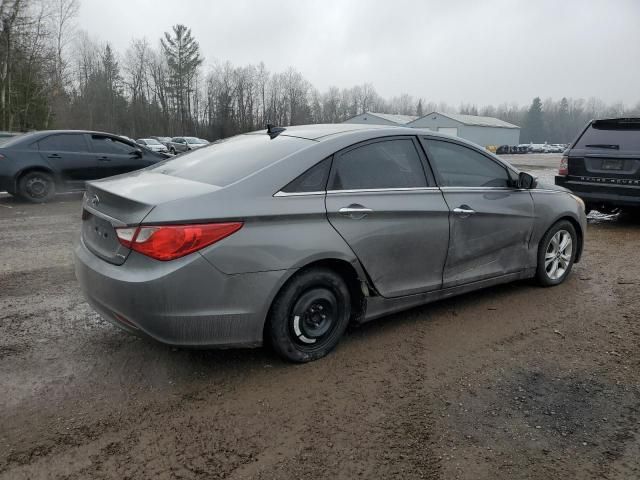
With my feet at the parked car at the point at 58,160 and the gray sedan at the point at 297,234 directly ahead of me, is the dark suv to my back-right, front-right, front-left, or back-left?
front-left

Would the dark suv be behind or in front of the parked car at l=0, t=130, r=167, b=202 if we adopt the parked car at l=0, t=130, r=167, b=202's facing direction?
in front

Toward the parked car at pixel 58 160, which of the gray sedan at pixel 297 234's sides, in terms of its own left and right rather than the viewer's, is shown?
left

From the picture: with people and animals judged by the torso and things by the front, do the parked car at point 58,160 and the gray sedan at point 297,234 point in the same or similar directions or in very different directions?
same or similar directions

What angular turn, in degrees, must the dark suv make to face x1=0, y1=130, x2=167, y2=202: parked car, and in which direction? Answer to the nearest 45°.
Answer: approximately 90° to its left

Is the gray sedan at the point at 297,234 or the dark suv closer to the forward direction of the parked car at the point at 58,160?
the dark suv

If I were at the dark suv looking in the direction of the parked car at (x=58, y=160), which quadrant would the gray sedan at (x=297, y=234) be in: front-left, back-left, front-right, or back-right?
front-left

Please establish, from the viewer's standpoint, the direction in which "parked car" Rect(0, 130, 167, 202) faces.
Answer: facing to the right of the viewer

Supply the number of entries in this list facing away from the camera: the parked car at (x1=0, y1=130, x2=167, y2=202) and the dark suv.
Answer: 1

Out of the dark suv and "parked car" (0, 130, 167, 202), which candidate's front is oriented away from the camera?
the dark suv

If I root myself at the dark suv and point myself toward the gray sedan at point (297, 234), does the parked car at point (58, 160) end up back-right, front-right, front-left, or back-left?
front-right

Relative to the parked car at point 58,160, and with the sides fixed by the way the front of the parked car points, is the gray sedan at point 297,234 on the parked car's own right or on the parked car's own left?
on the parked car's own right

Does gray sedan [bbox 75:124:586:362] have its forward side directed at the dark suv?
yes

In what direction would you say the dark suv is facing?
away from the camera

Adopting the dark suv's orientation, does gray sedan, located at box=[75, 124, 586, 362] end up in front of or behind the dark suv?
behind
